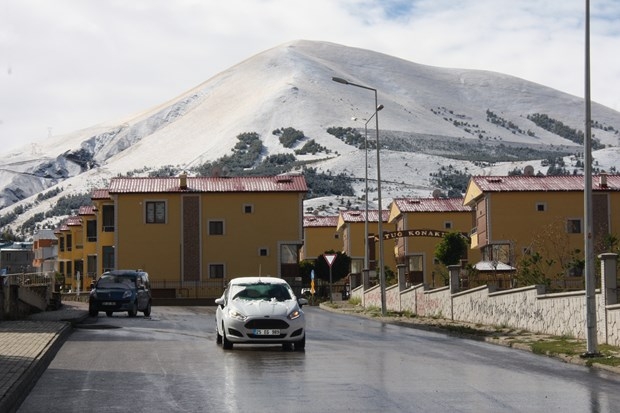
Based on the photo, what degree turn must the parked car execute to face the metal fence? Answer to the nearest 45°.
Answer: approximately 45° to its right

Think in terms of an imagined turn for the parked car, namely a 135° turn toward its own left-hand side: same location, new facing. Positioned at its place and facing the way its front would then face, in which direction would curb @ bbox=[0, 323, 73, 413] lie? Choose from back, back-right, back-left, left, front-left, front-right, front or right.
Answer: right

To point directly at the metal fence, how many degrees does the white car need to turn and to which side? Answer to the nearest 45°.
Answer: approximately 135° to its right

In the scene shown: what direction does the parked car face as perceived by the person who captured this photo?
facing the viewer and to the left of the viewer

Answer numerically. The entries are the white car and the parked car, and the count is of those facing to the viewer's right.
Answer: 0

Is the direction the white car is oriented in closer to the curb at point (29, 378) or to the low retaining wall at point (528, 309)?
the curb

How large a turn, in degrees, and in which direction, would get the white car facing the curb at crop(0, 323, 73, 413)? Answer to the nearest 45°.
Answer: approximately 45° to its right

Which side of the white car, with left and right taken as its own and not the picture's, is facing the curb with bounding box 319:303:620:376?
left

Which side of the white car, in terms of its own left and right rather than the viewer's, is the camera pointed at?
front

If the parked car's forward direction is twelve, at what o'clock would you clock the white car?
The white car is roughly at 10 o'clock from the parked car.
